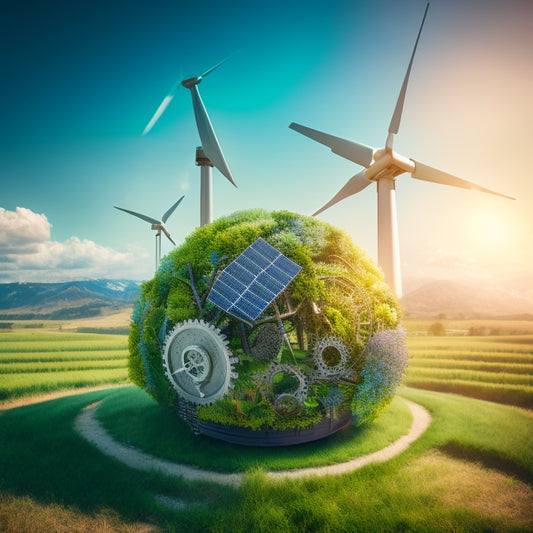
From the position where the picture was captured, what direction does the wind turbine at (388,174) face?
facing the viewer

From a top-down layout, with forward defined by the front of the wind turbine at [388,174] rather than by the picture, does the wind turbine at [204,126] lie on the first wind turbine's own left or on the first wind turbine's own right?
on the first wind turbine's own right

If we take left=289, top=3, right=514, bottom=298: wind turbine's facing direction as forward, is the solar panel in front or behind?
in front

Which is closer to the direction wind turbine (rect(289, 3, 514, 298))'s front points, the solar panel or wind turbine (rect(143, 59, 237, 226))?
the solar panel
